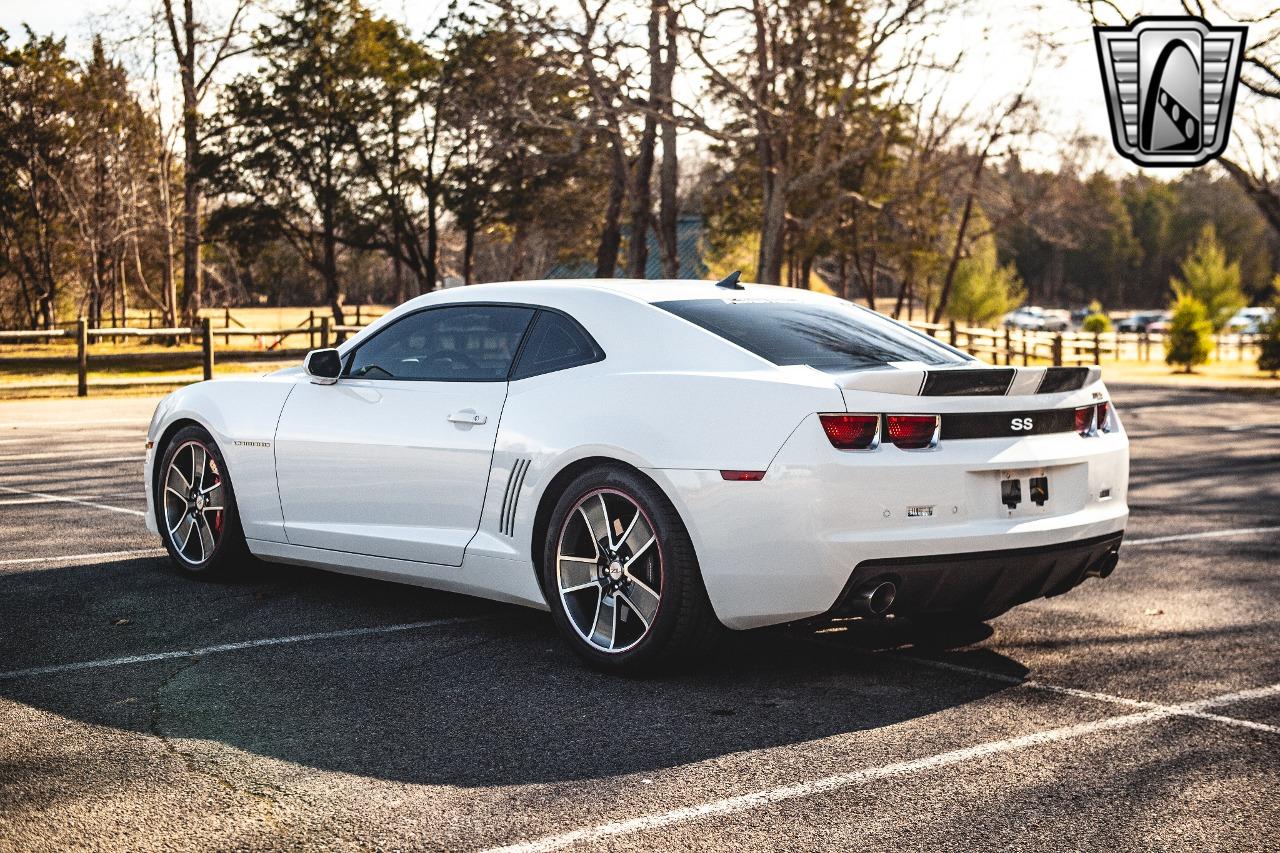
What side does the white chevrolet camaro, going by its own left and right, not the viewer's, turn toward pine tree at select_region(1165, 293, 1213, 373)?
right

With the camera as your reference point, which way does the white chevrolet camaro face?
facing away from the viewer and to the left of the viewer

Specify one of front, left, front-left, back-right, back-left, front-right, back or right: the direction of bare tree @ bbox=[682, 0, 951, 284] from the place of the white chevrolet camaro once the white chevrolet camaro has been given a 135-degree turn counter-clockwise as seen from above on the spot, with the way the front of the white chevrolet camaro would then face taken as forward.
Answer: back
